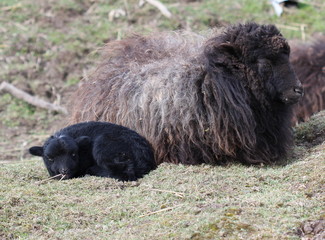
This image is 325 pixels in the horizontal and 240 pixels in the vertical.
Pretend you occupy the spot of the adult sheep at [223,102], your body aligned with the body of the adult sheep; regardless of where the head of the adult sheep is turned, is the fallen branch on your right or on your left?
on your left

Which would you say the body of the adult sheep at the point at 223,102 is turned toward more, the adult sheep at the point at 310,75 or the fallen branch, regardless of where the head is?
the adult sheep

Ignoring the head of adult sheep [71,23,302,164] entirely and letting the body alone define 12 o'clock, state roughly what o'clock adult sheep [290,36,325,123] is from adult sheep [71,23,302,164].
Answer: adult sheep [290,36,325,123] is roughly at 10 o'clock from adult sheep [71,23,302,164].

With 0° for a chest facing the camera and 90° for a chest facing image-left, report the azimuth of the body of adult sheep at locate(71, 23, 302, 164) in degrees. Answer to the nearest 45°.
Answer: approximately 270°
